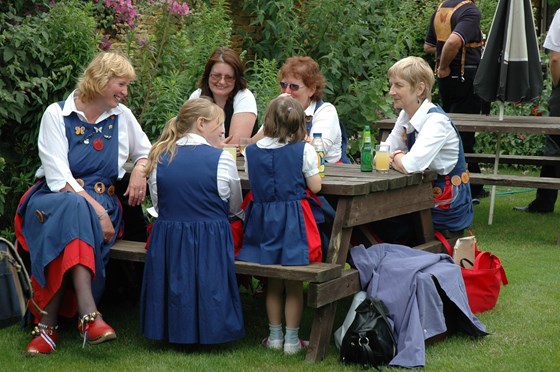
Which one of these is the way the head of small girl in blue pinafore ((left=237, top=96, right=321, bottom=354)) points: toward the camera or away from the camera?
away from the camera

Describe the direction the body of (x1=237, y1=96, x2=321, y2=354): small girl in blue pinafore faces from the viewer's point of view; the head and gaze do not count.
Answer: away from the camera

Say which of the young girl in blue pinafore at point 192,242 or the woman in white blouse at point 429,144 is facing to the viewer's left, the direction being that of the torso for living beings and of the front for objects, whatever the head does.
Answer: the woman in white blouse

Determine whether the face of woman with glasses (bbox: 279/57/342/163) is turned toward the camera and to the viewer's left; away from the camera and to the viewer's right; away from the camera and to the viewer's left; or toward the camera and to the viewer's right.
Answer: toward the camera and to the viewer's left

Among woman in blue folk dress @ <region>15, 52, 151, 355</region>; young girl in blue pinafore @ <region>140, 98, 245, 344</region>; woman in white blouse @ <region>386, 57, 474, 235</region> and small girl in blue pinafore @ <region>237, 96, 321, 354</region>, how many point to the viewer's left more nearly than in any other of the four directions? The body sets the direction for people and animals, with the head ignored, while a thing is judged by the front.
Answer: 1

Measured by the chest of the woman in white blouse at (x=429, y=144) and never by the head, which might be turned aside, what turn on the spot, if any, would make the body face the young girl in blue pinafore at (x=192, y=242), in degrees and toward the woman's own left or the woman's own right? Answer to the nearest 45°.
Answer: approximately 45° to the woman's own left

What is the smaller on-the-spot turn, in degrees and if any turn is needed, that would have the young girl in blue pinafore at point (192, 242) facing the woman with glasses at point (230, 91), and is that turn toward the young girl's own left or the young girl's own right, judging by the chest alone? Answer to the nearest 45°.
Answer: approximately 45° to the young girl's own left
